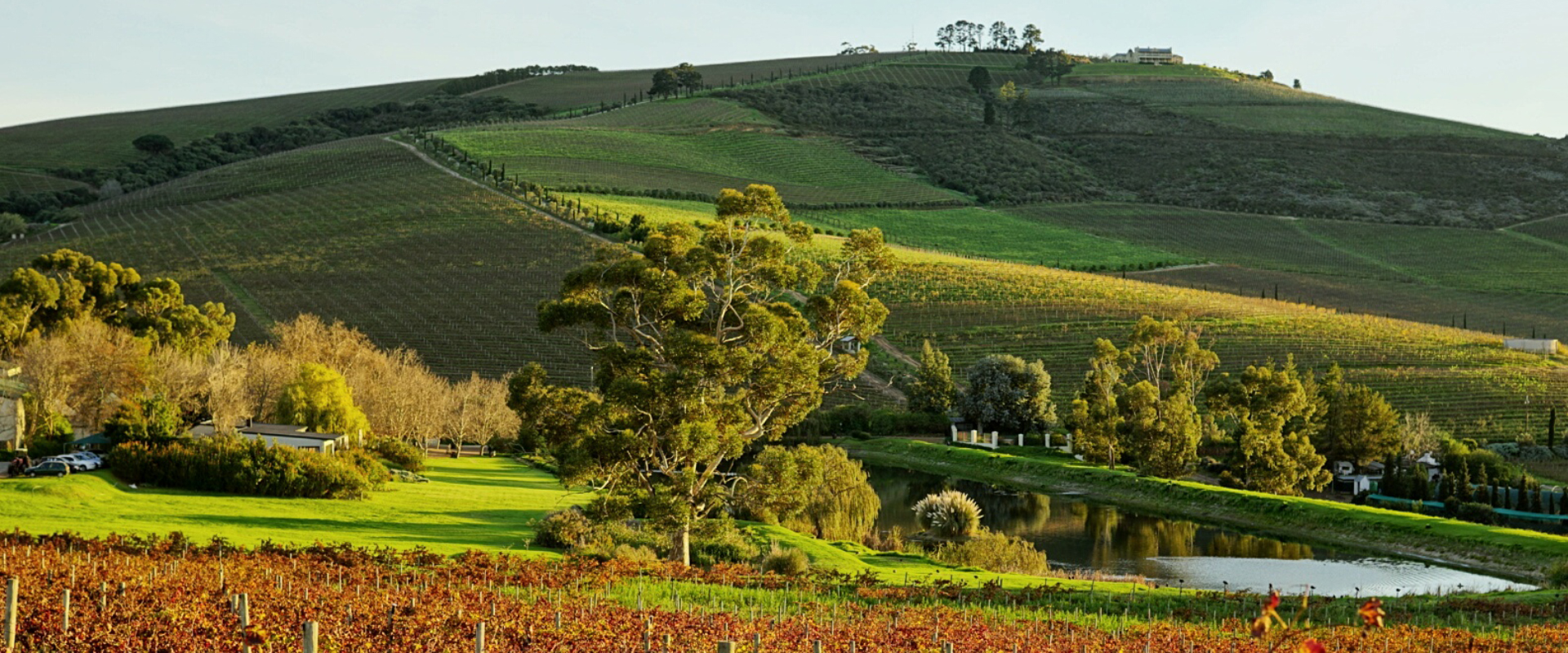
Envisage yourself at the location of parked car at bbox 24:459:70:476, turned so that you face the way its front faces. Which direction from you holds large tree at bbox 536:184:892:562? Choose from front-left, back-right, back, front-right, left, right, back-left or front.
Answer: back-left

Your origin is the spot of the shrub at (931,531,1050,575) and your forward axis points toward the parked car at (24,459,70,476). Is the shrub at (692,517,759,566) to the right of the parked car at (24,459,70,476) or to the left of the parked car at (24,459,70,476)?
left

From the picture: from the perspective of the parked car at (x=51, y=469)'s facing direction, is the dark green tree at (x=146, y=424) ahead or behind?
behind

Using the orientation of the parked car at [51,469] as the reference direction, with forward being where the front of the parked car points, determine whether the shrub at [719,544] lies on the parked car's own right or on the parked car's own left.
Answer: on the parked car's own left

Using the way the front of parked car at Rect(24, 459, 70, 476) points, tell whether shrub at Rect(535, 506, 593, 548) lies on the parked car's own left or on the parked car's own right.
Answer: on the parked car's own left

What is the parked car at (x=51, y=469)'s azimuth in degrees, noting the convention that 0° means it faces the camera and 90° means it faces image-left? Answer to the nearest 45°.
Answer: approximately 90°

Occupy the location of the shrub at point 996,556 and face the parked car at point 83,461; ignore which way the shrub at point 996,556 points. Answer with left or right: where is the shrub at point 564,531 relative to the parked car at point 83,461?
left

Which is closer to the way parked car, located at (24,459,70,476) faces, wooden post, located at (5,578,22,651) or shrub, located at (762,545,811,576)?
the wooden post

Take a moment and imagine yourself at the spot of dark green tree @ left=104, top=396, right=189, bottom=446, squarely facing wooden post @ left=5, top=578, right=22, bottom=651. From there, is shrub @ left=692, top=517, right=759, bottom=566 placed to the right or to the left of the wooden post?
left

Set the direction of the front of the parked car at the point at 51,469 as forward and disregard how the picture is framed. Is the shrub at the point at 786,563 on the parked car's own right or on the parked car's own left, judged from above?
on the parked car's own left
